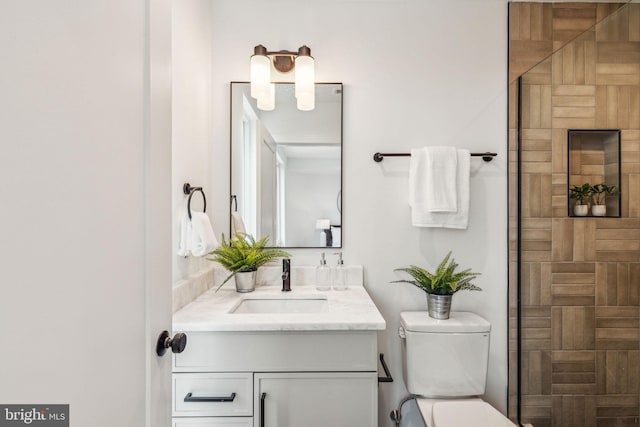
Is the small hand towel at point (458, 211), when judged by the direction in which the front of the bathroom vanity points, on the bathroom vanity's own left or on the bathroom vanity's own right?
on the bathroom vanity's own left

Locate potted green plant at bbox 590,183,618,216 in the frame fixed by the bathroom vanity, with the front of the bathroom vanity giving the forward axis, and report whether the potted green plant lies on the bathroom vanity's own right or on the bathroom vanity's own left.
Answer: on the bathroom vanity's own left

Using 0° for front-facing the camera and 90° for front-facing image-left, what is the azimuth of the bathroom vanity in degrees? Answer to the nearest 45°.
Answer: approximately 0°

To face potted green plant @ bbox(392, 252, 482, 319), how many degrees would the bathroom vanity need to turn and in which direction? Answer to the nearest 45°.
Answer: approximately 135° to its left

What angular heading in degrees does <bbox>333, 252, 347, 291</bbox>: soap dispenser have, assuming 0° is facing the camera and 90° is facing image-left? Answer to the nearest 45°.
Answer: approximately 45°

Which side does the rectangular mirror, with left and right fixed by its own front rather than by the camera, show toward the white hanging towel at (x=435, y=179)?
left
